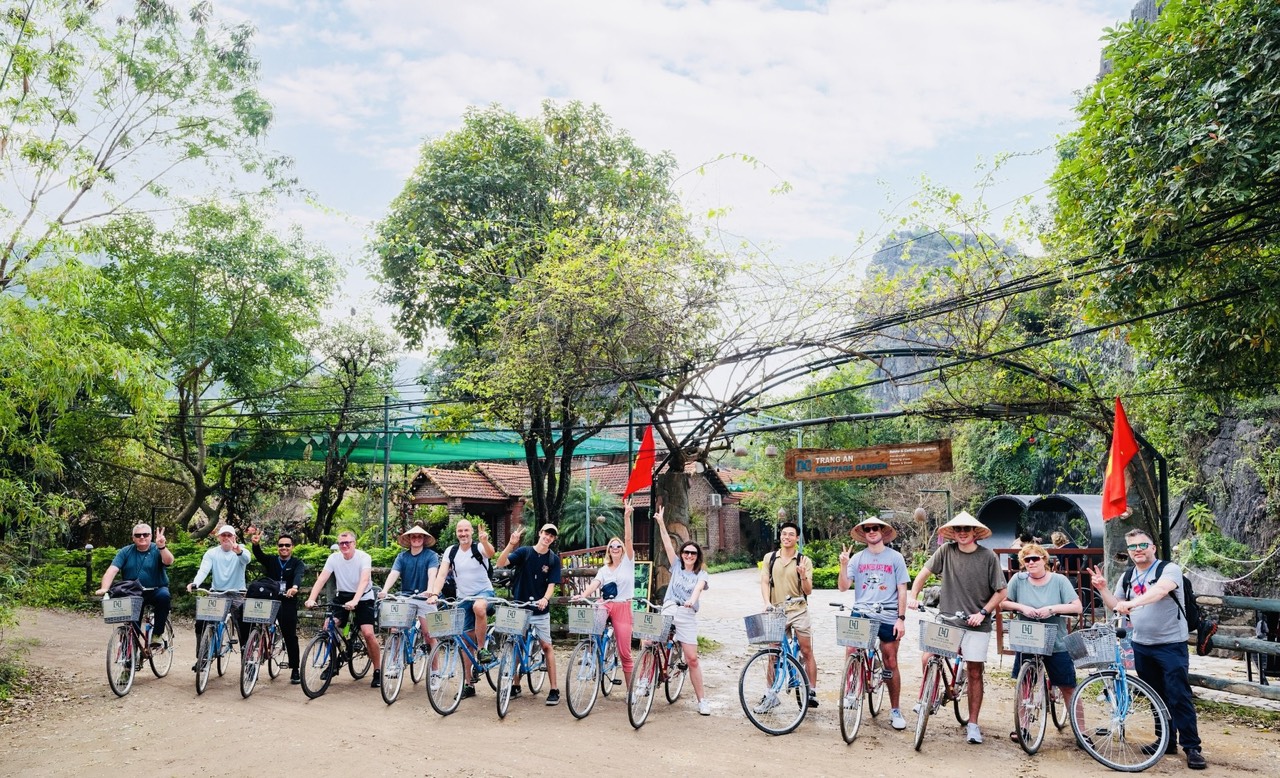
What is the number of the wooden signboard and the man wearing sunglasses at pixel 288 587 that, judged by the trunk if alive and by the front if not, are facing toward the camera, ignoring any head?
2

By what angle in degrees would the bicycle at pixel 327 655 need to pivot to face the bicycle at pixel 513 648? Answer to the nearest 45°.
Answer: approximately 90° to its left

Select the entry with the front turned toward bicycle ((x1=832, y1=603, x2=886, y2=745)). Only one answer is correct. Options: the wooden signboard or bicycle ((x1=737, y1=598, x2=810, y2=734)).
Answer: the wooden signboard

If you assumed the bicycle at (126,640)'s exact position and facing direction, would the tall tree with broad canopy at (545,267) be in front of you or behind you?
behind

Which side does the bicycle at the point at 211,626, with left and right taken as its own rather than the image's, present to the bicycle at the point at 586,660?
left

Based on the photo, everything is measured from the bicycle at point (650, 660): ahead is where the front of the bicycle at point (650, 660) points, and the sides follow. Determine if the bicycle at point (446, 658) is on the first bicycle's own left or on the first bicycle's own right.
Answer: on the first bicycle's own right

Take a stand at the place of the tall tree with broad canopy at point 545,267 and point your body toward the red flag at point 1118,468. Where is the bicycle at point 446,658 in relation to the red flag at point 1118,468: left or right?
right

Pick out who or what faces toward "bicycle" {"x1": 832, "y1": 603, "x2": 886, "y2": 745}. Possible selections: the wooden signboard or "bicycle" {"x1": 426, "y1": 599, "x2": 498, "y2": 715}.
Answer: the wooden signboard
